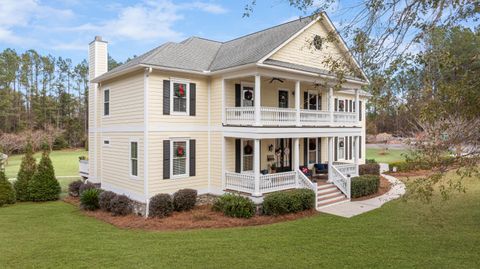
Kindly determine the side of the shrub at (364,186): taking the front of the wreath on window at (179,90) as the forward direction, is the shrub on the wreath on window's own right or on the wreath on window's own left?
on the wreath on window's own left

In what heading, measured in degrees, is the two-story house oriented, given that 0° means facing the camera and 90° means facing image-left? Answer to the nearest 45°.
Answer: approximately 315°

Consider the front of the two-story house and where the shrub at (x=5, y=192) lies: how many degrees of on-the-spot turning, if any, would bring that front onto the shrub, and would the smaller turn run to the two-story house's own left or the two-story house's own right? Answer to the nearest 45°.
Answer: approximately 135° to the two-story house's own right

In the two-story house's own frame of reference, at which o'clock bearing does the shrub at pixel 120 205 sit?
The shrub is roughly at 4 o'clock from the two-story house.
